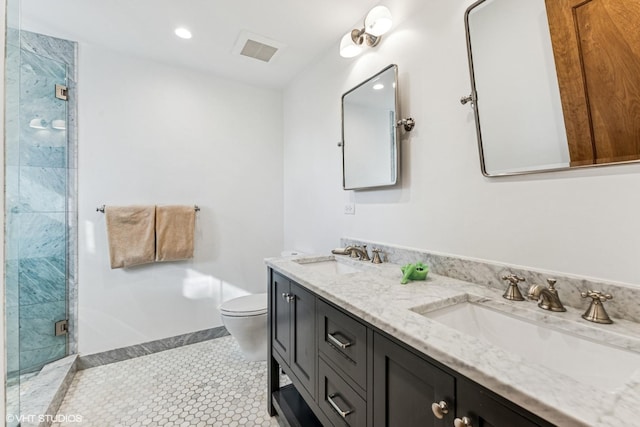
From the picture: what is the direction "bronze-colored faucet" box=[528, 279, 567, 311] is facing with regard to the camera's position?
facing the viewer and to the left of the viewer

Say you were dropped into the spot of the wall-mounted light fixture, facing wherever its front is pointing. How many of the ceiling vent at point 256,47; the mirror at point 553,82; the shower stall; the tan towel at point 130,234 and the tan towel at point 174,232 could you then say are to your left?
1

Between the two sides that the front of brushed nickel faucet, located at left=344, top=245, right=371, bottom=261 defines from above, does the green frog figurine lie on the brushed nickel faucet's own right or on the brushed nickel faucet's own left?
on the brushed nickel faucet's own left

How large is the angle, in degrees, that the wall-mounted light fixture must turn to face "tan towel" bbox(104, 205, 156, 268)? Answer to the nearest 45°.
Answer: approximately 45° to its right

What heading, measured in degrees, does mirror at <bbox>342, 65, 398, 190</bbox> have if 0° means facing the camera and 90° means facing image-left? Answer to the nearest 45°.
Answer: approximately 45°

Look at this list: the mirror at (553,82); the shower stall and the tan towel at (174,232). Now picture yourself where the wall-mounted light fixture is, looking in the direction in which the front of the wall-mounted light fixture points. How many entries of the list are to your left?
1

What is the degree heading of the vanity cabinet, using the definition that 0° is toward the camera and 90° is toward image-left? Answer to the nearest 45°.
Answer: approximately 45°
